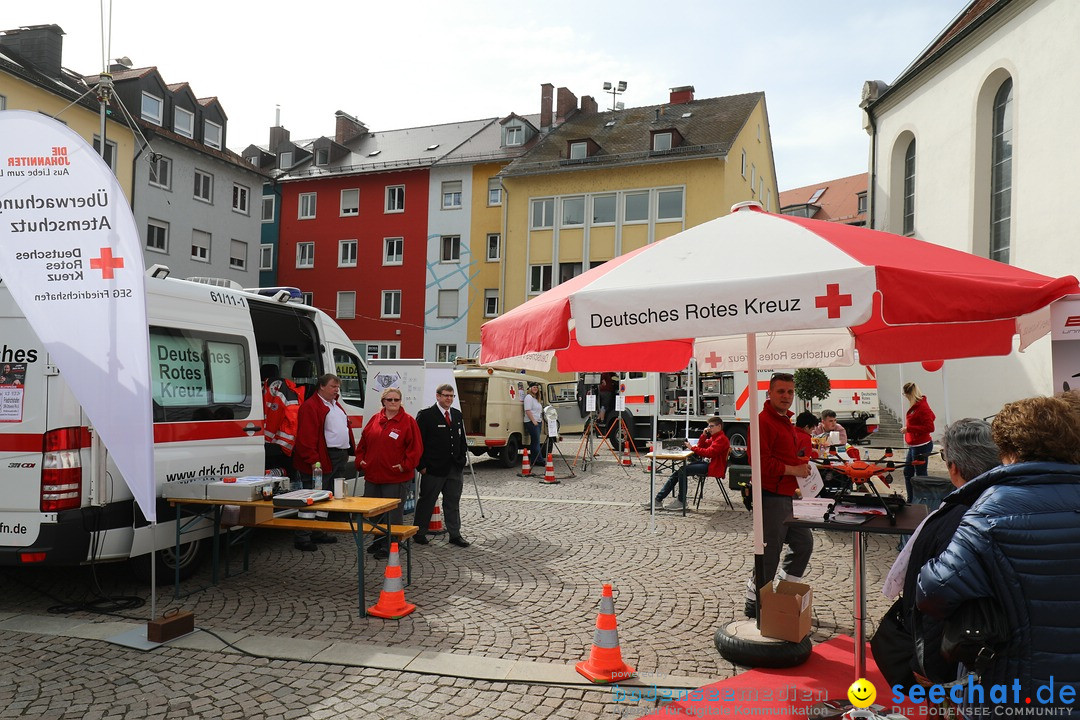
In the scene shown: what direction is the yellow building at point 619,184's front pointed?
toward the camera

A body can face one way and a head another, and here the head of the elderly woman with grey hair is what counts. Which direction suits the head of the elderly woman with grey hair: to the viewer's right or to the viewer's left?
to the viewer's left

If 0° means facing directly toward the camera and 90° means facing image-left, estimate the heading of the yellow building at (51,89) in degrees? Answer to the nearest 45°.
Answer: approximately 315°

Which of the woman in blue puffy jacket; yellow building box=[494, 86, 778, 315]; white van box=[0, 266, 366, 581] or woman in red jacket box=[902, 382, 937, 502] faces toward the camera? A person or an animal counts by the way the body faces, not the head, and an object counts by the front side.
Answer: the yellow building

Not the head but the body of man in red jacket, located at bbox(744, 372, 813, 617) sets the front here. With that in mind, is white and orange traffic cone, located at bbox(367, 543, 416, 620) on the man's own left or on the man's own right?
on the man's own right

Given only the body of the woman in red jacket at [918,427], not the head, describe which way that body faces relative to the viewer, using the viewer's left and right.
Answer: facing to the left of the viewer

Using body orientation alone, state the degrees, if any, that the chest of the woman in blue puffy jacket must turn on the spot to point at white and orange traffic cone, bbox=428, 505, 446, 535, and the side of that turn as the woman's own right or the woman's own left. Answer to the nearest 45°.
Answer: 0° — they already face it

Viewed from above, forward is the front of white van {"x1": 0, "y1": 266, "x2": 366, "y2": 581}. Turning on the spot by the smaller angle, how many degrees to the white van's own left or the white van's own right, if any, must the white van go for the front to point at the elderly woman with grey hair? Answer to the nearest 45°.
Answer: approximately 90° to the white van's own right

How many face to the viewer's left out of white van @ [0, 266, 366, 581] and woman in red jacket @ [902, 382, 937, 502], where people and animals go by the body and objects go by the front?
1

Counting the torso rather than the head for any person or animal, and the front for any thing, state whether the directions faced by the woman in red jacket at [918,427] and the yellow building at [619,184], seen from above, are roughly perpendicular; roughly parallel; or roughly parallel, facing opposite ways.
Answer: roughly perpendicular

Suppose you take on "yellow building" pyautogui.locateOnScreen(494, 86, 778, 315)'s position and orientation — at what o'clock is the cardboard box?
The cardboard box is roughly at 12 o'clock from the yellow building.

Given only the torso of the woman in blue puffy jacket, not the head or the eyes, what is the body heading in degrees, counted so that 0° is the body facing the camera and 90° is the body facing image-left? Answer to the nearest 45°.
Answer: approximately 135°

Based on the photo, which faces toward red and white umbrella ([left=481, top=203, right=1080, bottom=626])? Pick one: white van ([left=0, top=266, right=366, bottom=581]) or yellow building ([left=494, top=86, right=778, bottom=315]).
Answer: the yellow building

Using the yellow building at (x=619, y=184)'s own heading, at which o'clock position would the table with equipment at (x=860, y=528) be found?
The table with equipment is roughly at 12 o'clock from the yellow building.

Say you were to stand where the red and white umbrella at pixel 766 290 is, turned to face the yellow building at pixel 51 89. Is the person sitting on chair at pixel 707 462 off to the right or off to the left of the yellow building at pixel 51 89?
right

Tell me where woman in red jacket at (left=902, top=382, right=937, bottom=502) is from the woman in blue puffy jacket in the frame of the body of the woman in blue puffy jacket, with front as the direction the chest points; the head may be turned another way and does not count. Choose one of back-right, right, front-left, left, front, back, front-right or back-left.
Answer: front-right
